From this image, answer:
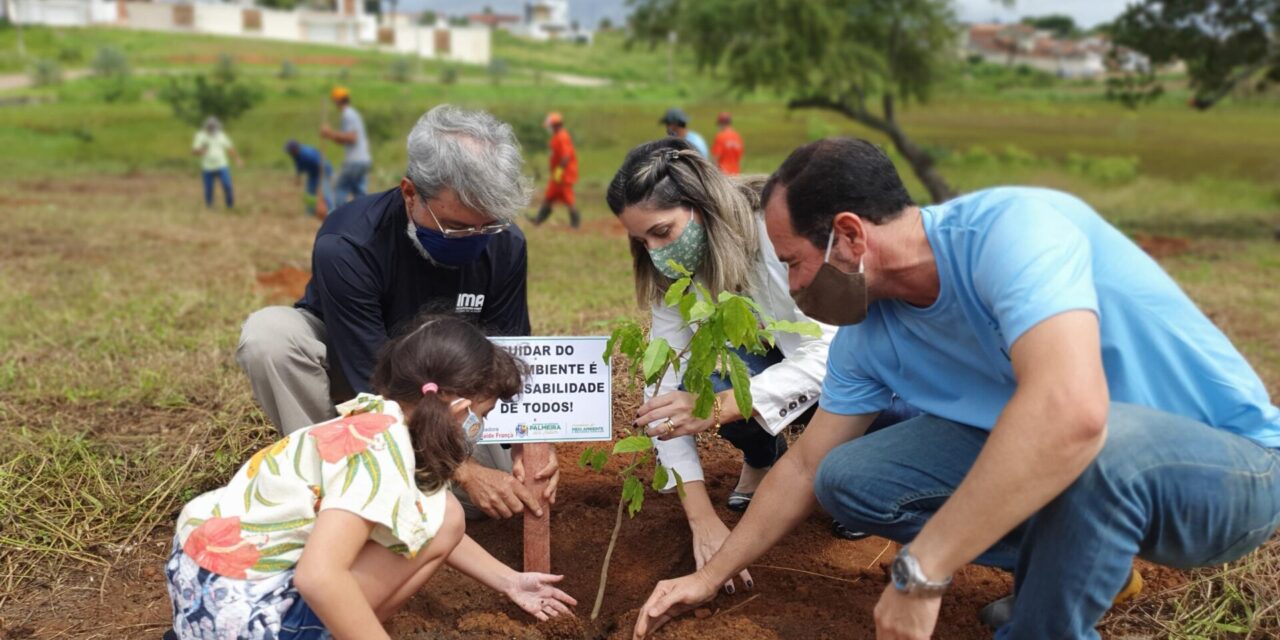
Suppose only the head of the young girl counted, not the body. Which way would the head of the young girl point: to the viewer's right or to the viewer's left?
to the viewer's right

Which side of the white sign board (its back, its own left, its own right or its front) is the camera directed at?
front

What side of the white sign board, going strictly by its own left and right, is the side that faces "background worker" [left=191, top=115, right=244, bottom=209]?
back

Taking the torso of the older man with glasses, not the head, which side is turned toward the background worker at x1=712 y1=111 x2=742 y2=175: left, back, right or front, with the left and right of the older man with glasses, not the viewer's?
left

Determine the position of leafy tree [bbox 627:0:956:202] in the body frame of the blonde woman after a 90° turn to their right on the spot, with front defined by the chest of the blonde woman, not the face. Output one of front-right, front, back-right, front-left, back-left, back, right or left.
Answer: front-right

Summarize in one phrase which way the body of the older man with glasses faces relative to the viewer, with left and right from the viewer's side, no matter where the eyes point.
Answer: facing the viewer and to the right of the viewer

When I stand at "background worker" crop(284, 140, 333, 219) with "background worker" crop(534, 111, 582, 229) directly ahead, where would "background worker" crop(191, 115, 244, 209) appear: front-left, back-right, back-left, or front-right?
back-left

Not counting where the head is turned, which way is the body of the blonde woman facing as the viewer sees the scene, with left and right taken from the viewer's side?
facing the viewer and to the left of the viewer

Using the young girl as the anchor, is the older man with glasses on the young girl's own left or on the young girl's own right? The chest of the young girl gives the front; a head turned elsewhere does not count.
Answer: on the young girl's own left

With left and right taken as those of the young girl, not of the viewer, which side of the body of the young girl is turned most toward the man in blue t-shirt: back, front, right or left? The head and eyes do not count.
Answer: front

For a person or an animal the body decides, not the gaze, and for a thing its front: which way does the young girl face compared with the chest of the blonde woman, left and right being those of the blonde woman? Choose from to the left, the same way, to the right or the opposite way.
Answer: the opposite way

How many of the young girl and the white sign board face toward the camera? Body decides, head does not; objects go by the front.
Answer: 1

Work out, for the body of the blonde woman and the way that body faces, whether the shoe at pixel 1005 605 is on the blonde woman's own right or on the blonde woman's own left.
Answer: on the blonde woman's own left

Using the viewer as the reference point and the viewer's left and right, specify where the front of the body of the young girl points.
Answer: facing to the right of the viewer

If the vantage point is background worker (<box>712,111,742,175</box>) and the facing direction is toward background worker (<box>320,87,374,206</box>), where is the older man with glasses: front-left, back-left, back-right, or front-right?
front-left
